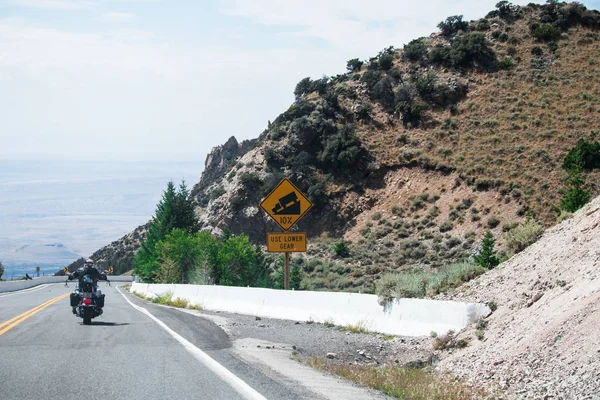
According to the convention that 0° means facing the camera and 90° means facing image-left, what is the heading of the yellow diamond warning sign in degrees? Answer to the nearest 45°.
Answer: approximately 0°

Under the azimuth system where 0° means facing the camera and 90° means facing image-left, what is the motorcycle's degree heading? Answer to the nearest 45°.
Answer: approximately 180°

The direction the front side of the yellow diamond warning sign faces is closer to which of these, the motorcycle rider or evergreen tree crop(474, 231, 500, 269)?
the motorcycle rider

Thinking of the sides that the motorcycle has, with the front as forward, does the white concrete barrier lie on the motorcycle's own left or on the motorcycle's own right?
on the motorcycle's own right

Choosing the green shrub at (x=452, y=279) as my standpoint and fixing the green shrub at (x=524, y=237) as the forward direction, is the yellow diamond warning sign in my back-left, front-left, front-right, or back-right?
back-left

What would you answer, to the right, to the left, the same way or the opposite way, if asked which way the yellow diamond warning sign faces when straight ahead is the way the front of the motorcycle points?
the opposite way
